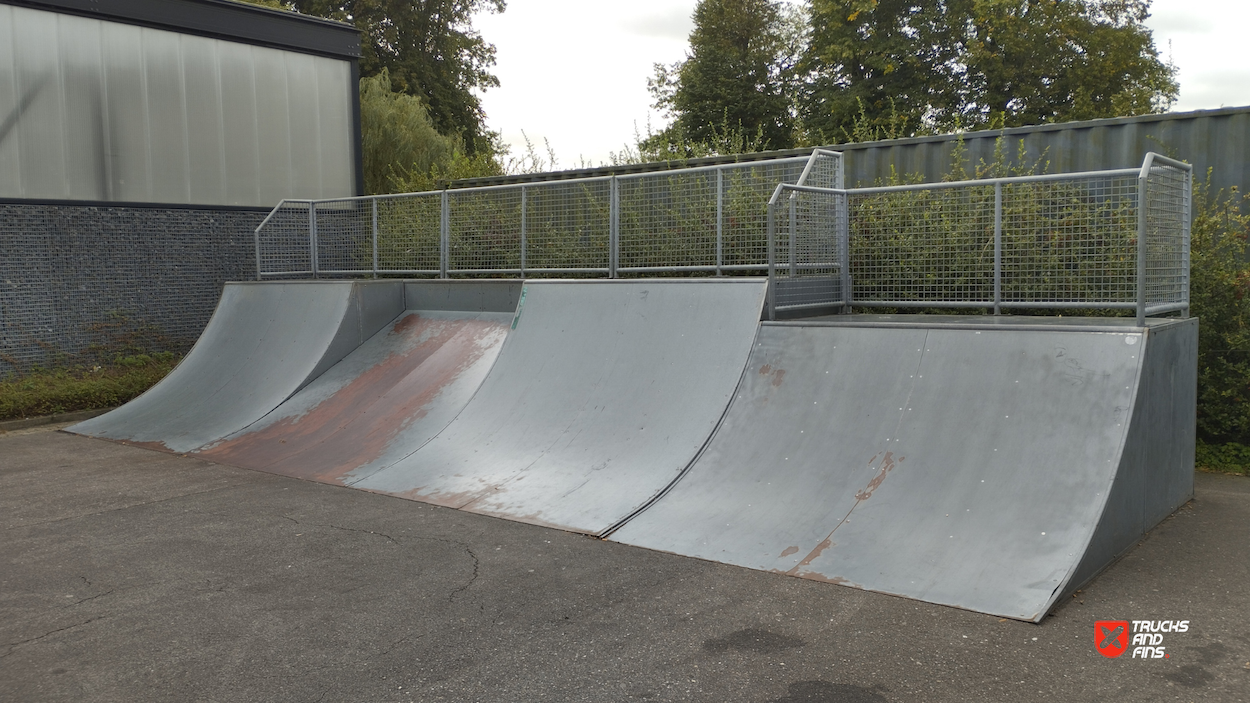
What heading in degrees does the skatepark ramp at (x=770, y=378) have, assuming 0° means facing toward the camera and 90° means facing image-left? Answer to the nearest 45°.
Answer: approximately 45°

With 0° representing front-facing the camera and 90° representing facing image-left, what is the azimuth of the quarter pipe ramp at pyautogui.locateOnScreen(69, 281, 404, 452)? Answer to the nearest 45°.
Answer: approximately 45°

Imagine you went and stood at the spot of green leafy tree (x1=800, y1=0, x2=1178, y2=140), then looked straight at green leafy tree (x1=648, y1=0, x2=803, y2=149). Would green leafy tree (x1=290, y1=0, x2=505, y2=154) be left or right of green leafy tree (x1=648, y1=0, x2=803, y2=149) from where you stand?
left

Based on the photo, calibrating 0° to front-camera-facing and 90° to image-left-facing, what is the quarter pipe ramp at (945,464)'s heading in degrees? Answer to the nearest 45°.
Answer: approximately 45°

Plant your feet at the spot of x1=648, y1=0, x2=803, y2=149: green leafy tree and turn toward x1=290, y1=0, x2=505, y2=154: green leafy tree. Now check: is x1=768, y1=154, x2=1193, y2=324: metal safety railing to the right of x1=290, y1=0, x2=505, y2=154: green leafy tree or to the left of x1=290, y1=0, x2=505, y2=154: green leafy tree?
left

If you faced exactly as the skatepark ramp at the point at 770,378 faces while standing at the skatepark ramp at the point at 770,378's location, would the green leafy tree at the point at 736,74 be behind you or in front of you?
behind

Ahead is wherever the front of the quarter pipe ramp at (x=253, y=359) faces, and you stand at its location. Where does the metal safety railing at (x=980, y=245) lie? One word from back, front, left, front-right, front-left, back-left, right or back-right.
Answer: left

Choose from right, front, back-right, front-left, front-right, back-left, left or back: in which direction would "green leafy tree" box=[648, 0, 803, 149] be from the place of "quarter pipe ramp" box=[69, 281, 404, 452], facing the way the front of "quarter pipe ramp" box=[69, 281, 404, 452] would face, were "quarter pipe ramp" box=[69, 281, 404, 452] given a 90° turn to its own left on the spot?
left

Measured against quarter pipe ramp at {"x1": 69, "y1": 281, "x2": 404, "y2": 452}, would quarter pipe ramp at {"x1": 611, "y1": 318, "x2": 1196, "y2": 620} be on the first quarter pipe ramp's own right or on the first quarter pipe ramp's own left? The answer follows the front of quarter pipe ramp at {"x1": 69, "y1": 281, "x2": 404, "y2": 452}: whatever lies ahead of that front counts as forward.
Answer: on the first quarter pipe ramp's own left
